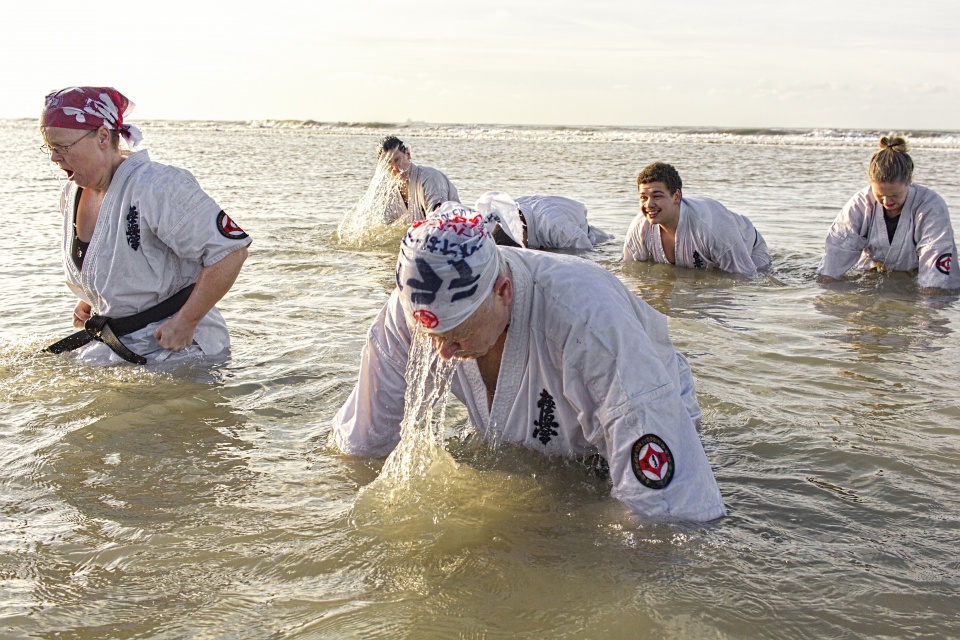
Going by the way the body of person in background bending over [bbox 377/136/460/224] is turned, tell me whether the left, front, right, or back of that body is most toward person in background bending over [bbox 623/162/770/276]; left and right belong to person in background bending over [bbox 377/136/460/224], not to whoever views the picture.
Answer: left

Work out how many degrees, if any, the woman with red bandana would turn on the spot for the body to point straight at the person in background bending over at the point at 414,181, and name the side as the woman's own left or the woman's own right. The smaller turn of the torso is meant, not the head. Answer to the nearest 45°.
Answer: approximately 180°

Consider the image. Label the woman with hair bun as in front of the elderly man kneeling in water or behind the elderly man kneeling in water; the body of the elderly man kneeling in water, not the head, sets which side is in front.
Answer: behind

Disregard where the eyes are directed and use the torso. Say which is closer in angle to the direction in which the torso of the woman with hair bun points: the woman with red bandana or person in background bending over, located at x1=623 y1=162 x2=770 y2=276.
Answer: the woman with red bandana

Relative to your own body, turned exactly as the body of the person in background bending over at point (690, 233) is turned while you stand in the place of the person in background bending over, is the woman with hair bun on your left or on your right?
on your left

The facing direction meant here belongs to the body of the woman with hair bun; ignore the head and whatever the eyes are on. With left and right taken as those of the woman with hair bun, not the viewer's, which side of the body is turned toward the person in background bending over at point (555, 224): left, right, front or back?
right
